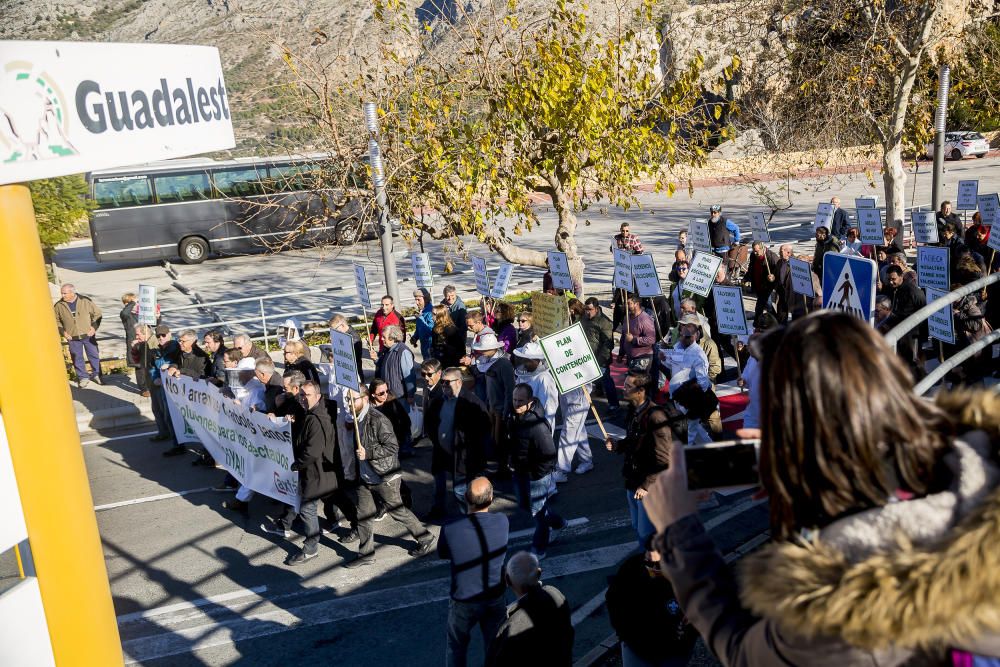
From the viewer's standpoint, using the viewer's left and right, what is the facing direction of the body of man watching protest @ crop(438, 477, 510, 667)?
facing away from the viewer

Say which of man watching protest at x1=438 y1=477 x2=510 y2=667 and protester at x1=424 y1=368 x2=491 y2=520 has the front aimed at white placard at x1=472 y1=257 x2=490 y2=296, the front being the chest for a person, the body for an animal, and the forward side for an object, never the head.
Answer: man watching protest at x1=438 y1=477 x2=510 y2=667

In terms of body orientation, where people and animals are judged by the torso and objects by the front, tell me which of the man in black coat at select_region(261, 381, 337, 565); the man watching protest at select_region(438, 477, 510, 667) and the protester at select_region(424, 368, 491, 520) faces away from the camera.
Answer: the man watching protest at select_region(438, 477, 510, 667)

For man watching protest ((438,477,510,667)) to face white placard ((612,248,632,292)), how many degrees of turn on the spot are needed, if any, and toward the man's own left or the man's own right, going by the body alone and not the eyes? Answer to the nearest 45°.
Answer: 0° — they already face it

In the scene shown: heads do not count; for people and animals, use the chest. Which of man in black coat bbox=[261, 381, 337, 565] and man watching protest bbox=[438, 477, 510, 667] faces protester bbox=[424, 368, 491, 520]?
man watching protest bbox=[438, 477, 510, 667]

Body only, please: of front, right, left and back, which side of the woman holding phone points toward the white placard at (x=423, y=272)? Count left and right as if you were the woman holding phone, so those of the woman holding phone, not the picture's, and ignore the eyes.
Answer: front

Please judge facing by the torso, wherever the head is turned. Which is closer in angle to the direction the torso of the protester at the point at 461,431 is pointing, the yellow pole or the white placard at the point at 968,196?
the yellow pole

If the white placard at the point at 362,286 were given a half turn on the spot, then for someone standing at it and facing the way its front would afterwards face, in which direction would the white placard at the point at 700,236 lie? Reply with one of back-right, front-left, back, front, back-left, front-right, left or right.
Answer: front-right

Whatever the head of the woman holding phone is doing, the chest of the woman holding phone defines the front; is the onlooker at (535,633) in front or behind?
in front

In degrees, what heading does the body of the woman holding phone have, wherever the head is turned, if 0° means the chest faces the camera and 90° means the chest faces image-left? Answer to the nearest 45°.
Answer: approximately 135°

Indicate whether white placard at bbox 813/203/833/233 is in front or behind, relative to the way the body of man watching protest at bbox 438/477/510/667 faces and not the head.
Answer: in front

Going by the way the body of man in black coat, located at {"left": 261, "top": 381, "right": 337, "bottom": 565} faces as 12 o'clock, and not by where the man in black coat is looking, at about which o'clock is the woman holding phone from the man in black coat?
The woman holding phone is roughly at 9 o'clock from the man in black coat.

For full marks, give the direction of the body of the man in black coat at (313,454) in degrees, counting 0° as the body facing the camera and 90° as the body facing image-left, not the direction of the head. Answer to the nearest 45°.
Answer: approximately 90°

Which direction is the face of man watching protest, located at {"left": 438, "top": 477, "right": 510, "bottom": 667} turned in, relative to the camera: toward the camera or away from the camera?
away from the camera

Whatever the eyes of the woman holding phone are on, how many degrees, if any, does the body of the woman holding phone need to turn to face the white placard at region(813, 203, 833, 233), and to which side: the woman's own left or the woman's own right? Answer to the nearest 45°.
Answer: approximately 45° to the woman's own right

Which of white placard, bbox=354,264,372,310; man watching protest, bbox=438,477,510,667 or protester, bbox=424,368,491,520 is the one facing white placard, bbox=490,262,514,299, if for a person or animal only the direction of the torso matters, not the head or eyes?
man watching protest, bbox=438,477,510,667

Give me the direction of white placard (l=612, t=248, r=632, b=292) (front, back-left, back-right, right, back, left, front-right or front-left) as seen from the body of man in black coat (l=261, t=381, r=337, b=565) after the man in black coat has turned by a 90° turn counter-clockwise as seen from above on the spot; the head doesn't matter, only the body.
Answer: back-left

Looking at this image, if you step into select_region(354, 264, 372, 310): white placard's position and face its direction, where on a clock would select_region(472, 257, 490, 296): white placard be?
select_region(472, 257, 490, 296): white placard is roughly at 8 o'clock from select_region(354, 264, 372, 310): white placard.
